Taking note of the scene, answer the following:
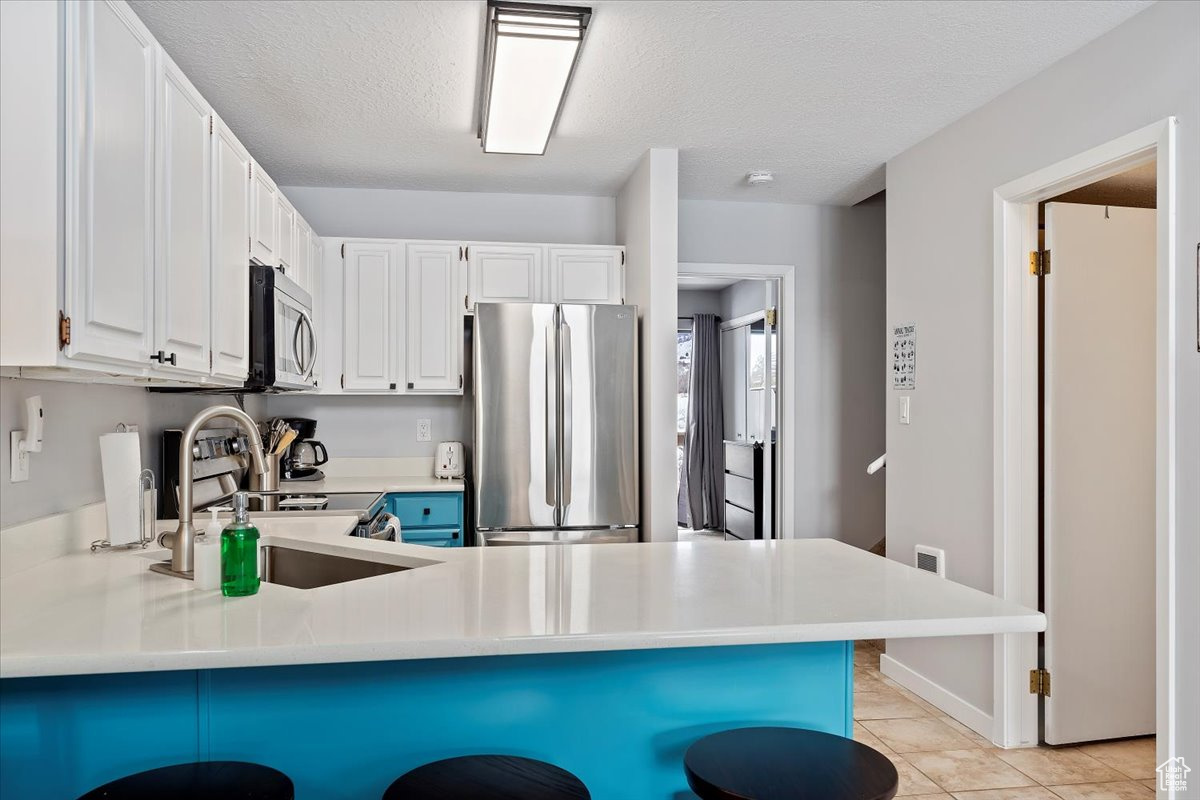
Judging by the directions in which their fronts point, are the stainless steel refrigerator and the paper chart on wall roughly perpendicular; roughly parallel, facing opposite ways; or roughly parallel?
roughly perpendicular

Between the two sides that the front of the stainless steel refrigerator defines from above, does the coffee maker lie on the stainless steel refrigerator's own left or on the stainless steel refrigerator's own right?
on the stainless steel refrigerator's own right

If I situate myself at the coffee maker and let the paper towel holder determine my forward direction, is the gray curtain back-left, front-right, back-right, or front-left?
back-left

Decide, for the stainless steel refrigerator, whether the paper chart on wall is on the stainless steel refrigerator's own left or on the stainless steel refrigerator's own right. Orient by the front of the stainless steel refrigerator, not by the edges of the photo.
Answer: on the stainless steel refrigerator's own left

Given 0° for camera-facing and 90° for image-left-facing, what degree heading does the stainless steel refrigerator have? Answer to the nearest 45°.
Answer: approximately 0°

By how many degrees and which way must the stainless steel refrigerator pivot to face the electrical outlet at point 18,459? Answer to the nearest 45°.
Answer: approximately 45° to its right

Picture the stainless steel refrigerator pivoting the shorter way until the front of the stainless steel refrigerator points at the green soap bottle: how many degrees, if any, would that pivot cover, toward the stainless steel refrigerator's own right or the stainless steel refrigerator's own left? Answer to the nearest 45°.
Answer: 0° — it already faces it

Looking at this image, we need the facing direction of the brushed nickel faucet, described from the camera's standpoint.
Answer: facing away from the viewer and to the right of the viewer

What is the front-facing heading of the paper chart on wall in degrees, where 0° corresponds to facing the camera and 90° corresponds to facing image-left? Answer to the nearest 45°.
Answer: approximately 45°

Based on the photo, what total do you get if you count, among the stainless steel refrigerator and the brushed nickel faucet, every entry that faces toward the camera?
1

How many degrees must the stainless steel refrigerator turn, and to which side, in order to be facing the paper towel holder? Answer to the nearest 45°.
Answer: approximately 45° to its right

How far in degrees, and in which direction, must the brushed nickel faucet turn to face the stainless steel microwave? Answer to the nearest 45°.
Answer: approximately 45° to its left
